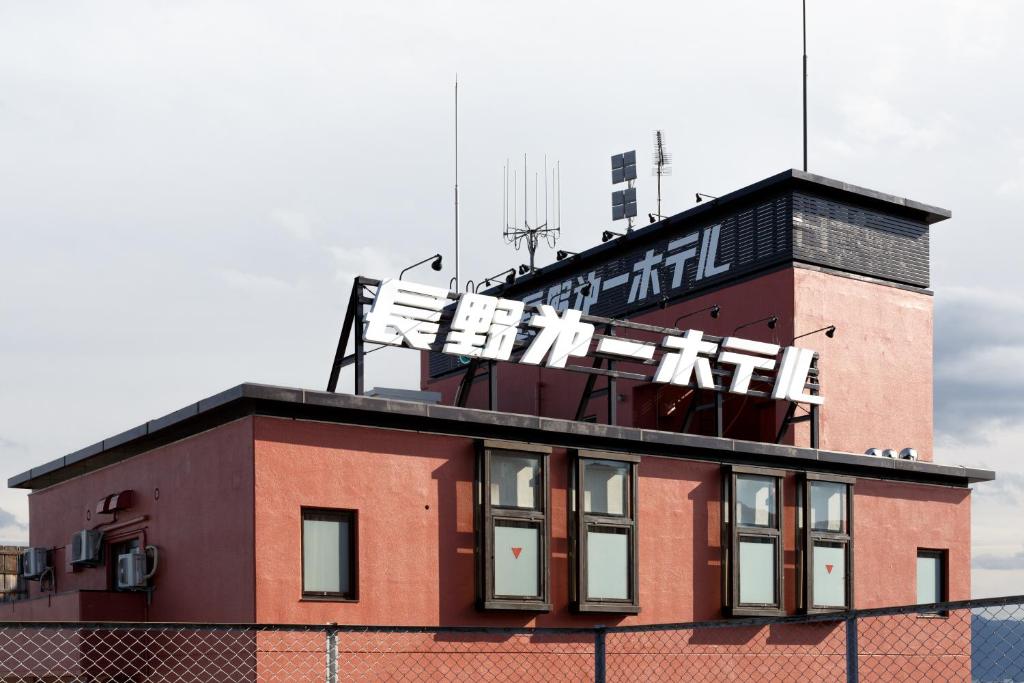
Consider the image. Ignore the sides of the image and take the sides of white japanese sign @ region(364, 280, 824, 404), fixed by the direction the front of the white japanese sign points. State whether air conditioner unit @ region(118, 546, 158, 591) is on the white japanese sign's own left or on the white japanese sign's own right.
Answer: on the white japanese sign's own right
